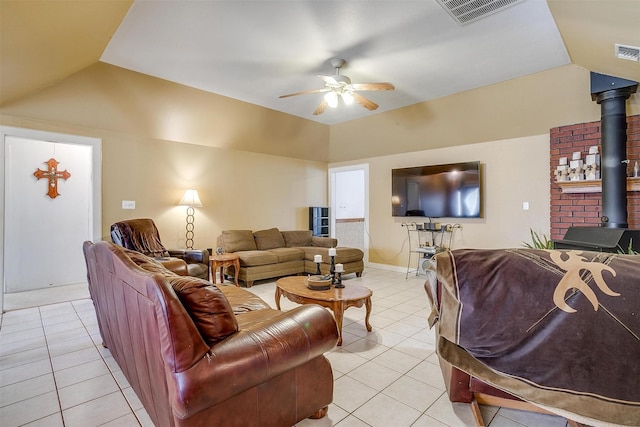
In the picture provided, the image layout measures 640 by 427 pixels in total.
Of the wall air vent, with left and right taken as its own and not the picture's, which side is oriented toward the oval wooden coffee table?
front

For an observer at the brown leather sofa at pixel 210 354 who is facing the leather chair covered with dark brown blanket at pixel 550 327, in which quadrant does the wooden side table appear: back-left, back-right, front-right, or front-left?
back-left

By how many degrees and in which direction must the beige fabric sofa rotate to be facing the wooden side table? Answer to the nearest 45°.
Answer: approximately 90° to its right

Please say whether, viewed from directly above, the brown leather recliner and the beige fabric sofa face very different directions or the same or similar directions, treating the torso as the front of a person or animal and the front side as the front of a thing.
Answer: same or similar directions

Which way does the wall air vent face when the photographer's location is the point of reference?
facing the viewer and to the left of the viewer

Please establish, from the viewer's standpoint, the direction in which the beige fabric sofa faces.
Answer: facing the viewer and to the right of the viewer

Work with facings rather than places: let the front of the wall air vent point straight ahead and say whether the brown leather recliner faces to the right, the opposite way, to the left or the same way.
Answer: the opposite way

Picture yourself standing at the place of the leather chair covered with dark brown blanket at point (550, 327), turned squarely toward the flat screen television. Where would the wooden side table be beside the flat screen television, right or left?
left

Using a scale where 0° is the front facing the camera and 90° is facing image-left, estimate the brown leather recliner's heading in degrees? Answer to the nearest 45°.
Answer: approximately 315°

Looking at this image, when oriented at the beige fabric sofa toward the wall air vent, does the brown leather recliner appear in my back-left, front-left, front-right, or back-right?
back-right

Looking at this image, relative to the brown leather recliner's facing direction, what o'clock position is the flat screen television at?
The flat screen television is roughly at 11 o'clock from the brown leather recliner.

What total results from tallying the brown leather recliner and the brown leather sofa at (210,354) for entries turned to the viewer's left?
0

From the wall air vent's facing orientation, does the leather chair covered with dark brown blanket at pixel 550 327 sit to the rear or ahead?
ahead

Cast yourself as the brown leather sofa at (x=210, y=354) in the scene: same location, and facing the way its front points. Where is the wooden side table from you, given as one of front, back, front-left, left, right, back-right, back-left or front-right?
front-left

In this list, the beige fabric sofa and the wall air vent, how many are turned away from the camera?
0

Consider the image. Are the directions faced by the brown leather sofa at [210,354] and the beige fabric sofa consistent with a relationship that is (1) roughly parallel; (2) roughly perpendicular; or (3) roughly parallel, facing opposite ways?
roughly perpendicular

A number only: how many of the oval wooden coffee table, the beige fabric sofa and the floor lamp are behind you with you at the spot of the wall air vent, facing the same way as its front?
0

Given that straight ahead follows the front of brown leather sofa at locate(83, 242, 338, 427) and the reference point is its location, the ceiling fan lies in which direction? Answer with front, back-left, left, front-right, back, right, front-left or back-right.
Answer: front

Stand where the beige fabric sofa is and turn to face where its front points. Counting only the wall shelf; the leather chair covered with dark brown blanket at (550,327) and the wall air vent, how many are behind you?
0

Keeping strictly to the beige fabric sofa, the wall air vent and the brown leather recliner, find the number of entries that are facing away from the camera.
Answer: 0

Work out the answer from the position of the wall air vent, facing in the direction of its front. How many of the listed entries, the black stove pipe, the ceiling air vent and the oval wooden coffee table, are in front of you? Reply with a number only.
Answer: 2
